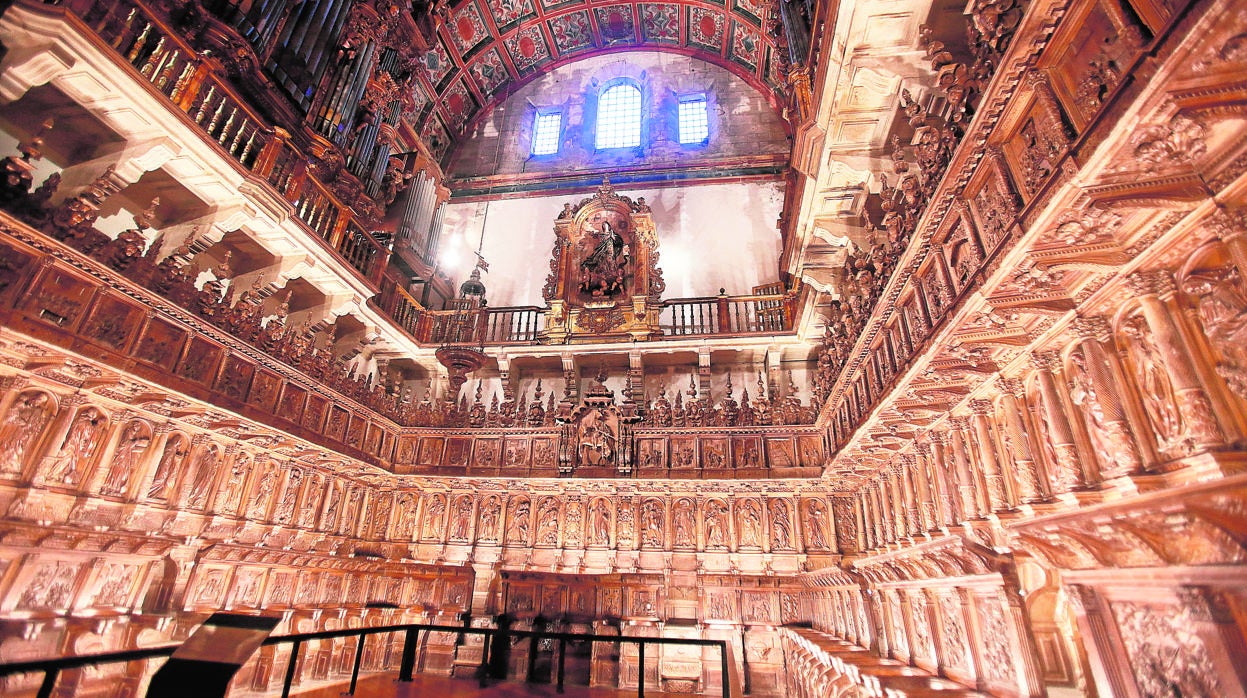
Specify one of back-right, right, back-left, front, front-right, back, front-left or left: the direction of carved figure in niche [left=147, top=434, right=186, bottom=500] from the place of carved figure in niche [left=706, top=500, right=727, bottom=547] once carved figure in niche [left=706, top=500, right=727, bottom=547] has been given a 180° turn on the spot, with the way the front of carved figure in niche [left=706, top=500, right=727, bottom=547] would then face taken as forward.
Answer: back-left

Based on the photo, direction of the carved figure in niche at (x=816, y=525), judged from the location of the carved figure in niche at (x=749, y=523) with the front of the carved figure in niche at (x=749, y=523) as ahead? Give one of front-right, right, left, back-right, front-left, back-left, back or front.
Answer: left

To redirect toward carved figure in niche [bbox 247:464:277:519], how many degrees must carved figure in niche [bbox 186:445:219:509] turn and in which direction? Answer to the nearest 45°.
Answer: approximately 90° to its left

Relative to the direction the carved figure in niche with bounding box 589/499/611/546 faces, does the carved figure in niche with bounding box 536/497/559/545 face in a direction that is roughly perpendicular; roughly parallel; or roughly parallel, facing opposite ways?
roughly parallel

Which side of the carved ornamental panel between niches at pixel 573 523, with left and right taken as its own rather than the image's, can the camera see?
front

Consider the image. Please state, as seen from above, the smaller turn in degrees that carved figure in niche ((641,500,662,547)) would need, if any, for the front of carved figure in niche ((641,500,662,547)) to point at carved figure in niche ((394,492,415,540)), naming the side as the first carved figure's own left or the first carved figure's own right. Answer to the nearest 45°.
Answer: approximately 90° to the first carved figure's own right

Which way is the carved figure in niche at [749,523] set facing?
toward the camera

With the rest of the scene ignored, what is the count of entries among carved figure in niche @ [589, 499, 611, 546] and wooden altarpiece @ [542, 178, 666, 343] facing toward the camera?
2

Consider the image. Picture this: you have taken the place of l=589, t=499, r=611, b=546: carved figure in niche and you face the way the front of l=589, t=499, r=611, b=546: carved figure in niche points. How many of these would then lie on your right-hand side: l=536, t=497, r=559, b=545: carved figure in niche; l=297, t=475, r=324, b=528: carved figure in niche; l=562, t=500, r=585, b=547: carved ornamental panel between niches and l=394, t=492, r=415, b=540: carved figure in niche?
4

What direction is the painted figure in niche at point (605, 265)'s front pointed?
toward the camera

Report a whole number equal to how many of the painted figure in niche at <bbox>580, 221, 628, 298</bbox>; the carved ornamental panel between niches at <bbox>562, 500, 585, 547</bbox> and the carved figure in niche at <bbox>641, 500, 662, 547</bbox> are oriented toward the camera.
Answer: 3

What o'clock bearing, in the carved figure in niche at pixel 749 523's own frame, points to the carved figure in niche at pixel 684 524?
the carved figure in niche at pixel 684 524 is roughly at 3 o'clock from the carved figure in niche at pixel 749 523.

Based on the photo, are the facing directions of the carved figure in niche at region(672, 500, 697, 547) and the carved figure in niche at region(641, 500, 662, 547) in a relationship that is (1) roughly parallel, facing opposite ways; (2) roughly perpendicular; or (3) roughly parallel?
roughly parallel

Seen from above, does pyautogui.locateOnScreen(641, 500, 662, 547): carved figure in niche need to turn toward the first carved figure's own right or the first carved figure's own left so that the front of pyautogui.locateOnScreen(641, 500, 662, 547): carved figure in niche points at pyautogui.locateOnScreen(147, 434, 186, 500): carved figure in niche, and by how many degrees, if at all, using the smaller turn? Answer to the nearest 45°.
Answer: approximately 45° to the first carved figure's own right

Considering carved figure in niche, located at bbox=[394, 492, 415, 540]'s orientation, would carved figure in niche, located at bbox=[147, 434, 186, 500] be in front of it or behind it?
in front

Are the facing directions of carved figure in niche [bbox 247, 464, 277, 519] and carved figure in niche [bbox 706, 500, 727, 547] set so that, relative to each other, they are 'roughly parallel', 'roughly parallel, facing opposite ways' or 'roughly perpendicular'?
roughly perpendicular
